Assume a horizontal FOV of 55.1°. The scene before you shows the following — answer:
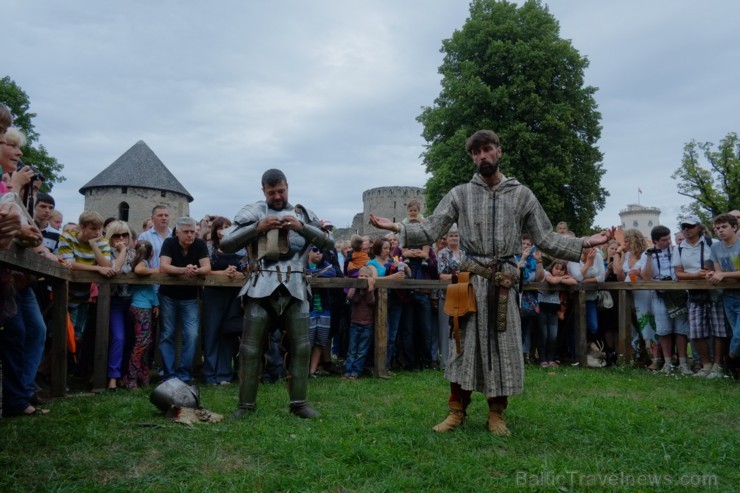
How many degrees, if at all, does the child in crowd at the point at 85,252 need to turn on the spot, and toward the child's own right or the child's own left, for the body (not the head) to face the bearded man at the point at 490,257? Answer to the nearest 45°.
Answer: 0° — they already face them

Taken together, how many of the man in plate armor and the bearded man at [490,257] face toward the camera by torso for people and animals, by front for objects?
2

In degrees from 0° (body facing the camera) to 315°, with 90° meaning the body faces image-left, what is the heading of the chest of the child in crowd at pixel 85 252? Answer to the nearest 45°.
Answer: approximately 315°

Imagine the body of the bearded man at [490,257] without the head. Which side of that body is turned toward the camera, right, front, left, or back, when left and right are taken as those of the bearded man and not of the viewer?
front

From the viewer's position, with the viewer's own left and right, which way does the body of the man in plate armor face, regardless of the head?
facing the viewer

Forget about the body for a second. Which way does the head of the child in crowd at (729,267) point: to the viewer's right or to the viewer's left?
to the viewer's left

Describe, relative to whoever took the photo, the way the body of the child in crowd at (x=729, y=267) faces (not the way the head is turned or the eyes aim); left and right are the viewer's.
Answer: facing the viewer and to the left of the viewer

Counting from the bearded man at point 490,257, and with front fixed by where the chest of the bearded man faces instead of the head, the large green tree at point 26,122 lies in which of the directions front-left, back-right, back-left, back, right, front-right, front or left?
back-right

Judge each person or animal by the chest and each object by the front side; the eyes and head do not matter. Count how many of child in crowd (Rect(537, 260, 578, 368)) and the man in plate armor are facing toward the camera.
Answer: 2

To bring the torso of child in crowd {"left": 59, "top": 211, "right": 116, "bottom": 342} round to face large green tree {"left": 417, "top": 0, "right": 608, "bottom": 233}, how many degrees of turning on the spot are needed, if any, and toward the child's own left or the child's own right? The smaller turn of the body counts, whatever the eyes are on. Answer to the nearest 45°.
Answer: approximately 90° to the child's own left

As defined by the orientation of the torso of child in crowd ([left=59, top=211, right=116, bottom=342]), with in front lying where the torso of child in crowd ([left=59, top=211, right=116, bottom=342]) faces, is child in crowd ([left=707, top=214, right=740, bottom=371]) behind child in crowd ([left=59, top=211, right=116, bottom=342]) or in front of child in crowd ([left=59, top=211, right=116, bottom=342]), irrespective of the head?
in front

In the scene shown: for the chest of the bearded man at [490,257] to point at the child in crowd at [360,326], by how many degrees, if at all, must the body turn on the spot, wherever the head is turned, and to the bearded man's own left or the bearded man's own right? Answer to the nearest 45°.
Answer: approximately 135° to the bearded man's own right

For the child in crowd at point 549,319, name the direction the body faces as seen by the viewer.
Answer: toward the camera
